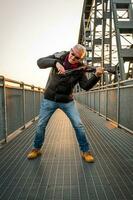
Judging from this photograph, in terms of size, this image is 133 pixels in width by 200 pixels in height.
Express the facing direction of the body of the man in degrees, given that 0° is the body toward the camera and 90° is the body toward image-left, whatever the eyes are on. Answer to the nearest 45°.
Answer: approximately 0°
